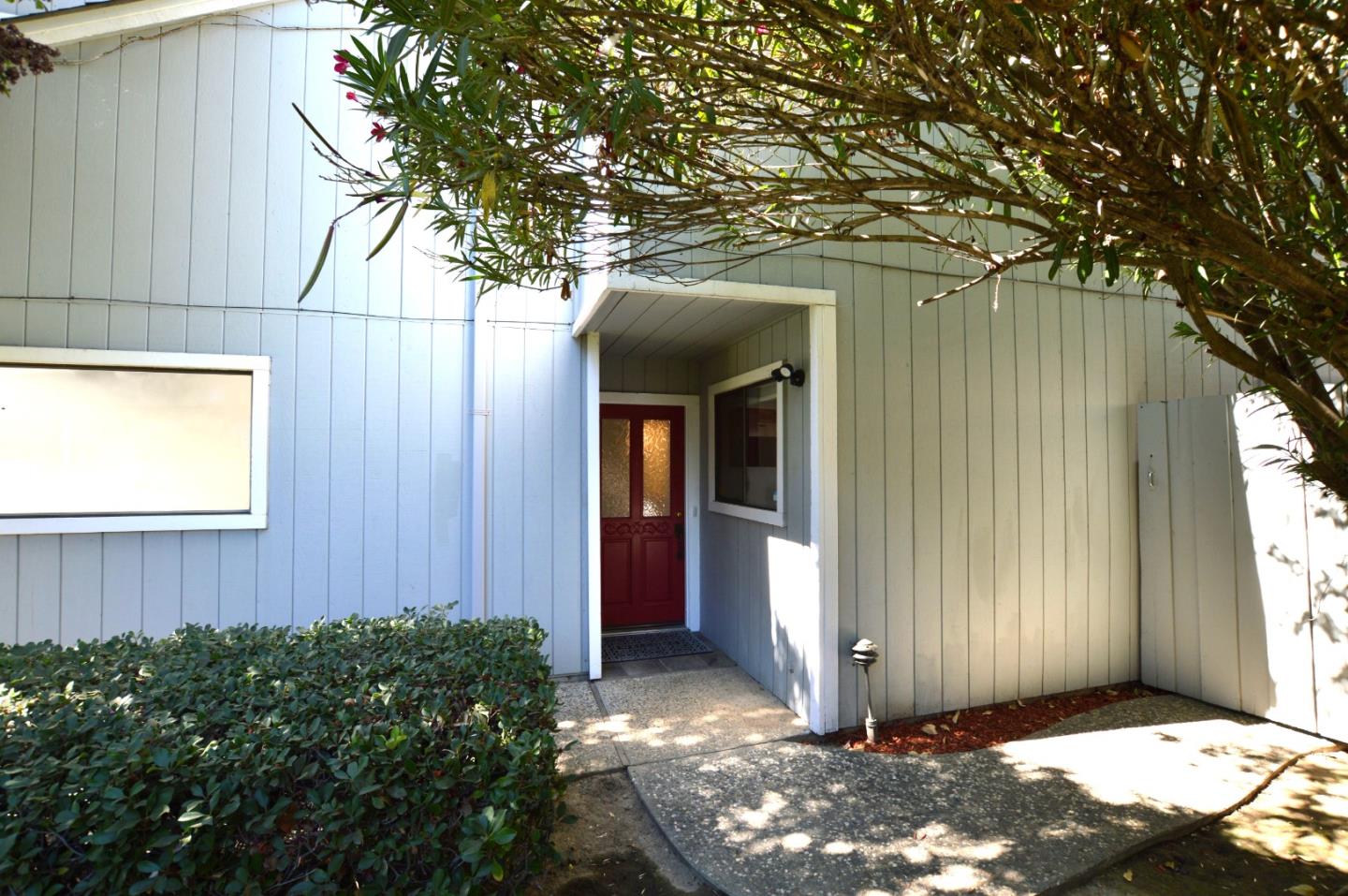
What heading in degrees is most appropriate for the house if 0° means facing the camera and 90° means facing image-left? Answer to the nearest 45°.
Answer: approximately 0°

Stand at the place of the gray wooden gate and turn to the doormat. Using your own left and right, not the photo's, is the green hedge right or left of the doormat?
left

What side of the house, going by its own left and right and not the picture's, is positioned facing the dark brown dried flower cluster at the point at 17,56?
right

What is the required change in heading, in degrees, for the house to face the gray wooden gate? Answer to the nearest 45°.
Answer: approximately 90° to its left

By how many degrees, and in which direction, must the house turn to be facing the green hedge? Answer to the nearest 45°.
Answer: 0° — it already faces it

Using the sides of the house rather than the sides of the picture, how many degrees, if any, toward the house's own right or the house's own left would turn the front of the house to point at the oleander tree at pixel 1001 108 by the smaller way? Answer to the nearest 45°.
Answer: approximately 45° to the house's own left
